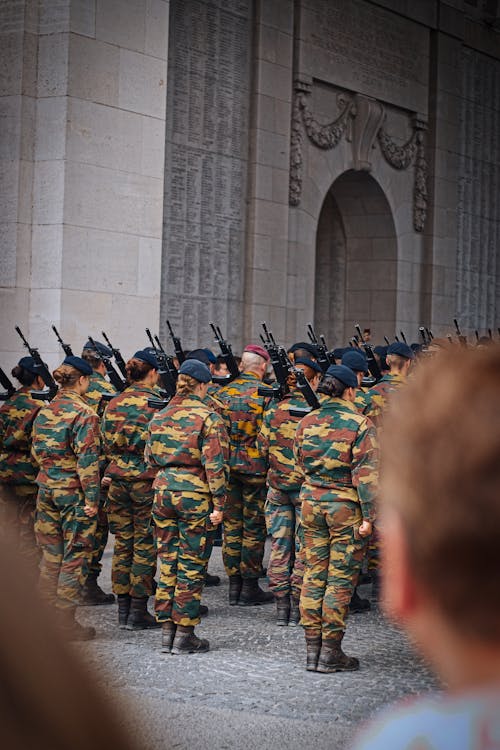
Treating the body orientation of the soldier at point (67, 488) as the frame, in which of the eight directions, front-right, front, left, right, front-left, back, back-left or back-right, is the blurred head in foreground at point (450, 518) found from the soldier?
back-right

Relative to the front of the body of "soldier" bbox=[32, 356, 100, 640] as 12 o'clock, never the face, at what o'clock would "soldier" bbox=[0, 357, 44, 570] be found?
"soldier" bbox=[0, 357, 44, 570] is roughly at 10 o'clock from "soldier" bbox=[32, 356, 100, 640].

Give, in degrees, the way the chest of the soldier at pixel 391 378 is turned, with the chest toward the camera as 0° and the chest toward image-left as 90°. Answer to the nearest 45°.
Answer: approximately 225°

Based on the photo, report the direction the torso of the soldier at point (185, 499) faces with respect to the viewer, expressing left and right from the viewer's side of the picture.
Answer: facing away from the viewer and to the right of the viewer

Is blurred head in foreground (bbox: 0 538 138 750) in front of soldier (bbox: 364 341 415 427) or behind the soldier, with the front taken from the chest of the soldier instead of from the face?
behind

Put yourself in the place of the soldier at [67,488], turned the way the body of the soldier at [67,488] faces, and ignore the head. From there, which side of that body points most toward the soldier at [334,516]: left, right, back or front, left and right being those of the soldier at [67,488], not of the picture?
right

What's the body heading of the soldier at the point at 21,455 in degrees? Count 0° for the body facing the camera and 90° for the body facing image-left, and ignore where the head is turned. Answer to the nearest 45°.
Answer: approximately 225°

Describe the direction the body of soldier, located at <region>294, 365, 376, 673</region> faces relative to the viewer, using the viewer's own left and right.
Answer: facing away from the viewer and to the right of the viewer

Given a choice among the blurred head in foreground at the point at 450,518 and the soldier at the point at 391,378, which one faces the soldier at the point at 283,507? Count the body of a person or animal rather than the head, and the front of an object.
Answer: the blurred head in foreground

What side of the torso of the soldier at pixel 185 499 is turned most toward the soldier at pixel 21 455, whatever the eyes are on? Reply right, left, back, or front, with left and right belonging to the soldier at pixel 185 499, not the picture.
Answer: left

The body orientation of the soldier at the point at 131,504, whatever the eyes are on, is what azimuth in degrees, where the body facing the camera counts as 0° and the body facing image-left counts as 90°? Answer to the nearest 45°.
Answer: approximately 225°

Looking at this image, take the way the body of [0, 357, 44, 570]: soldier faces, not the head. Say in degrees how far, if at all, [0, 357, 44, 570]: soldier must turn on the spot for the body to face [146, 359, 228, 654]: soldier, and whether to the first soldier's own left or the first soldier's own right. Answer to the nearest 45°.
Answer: approximately 90° to the first soldier's own right
